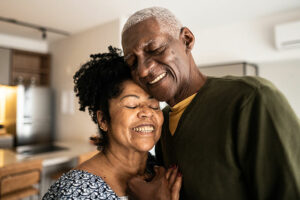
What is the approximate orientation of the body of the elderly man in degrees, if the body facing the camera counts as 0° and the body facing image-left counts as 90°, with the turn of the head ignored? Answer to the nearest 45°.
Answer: approximately 45°

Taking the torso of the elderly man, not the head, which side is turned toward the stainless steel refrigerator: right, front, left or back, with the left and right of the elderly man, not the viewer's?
right

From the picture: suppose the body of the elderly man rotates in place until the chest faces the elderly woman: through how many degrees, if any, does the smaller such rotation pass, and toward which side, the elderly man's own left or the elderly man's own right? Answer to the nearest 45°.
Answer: approximately 45° to the elderly man's own right

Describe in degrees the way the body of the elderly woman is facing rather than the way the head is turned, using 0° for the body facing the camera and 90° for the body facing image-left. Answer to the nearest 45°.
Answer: approximately 315°
